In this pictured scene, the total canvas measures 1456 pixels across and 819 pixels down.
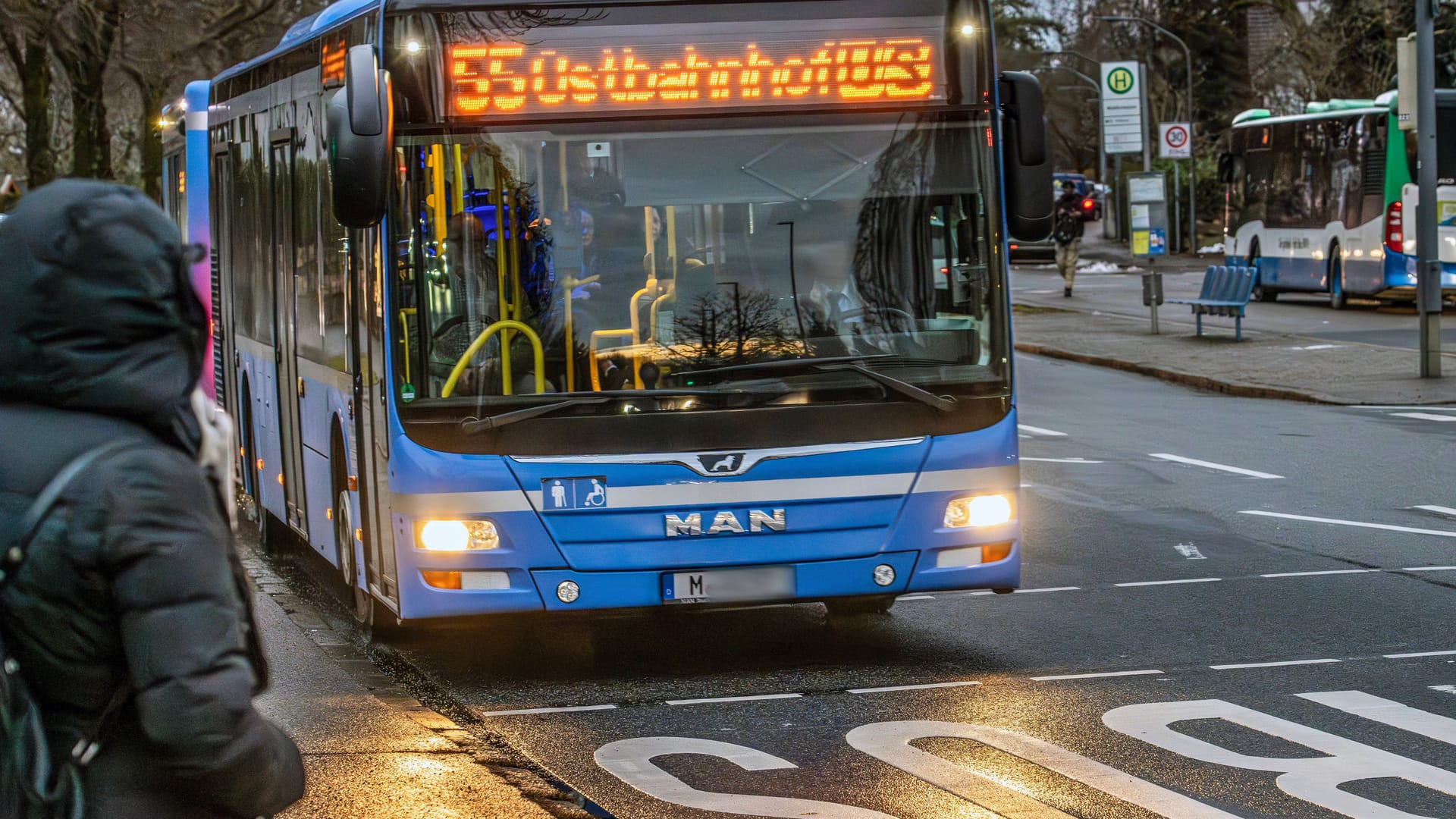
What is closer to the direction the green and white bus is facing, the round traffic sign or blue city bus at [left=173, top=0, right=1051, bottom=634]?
the round traffic sign

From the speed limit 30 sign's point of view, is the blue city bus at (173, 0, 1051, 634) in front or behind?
in front

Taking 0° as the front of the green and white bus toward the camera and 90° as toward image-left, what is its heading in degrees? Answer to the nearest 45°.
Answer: approximately 135°

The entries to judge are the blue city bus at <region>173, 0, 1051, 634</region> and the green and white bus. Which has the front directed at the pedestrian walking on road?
the green and white bus

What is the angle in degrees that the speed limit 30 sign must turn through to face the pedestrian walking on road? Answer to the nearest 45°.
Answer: approximately 45° to its right

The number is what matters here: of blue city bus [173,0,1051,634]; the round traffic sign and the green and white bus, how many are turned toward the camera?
2
